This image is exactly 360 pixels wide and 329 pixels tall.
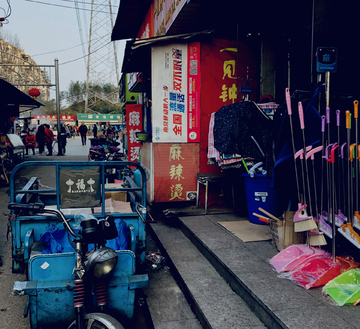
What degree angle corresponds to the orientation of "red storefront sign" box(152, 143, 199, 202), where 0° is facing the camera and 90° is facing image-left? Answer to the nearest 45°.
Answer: approximately 0°

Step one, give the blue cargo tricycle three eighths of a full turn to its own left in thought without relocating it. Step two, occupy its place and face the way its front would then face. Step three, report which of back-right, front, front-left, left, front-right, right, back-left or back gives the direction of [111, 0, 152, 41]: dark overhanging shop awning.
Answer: front-left

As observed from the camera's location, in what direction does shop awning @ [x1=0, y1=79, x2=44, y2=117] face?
facing to the right of the viewer

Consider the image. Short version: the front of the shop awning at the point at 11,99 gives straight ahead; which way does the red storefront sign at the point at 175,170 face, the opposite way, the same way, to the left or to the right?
to the right

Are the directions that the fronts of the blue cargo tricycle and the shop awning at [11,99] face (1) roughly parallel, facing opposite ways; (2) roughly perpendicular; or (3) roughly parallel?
roughly perpendicular

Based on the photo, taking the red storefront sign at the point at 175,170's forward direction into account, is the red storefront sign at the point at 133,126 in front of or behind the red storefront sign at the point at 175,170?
behind
